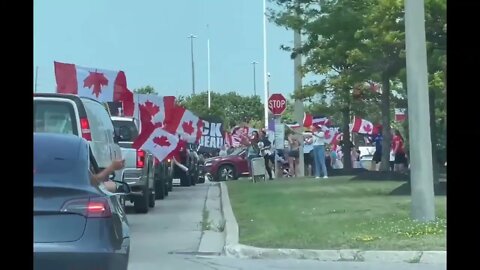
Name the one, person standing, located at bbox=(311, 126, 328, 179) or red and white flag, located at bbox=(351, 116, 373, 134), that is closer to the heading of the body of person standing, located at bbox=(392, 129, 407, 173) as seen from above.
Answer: the person standing

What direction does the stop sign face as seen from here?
toward the camera

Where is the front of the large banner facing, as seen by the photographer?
facing the viewer

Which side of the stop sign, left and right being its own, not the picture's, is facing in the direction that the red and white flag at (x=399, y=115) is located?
left

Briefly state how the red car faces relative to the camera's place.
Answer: facing the viewer and to the left of the viewer

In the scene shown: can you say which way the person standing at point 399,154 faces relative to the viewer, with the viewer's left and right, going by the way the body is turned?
facing to the left of the viewer
